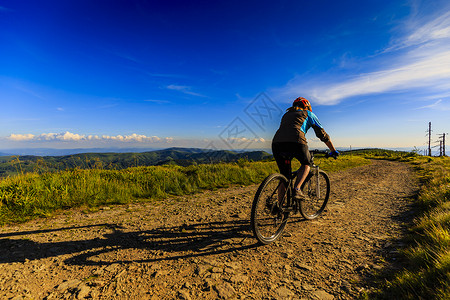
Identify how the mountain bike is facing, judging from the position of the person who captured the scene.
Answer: facing away from the viewer and to the right of the viewer

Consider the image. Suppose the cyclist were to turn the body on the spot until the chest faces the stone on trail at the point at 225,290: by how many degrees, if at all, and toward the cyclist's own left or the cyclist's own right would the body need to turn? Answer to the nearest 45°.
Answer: approximately 135° to the cyclist's own right

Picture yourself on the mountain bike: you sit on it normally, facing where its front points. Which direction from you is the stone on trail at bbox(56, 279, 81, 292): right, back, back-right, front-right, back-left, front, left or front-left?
back

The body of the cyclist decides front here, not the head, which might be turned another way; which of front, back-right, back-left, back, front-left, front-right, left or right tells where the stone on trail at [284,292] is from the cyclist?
back-right

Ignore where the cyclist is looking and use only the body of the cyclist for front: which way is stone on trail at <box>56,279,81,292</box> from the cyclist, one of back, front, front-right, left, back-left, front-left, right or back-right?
back

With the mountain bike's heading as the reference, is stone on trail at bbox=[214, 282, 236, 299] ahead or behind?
behind

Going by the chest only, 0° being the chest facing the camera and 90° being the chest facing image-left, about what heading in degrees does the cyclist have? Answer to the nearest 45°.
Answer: approximately 225°

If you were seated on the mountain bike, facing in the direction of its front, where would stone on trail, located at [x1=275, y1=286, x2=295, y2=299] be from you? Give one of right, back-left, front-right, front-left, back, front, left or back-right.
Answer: back-right
